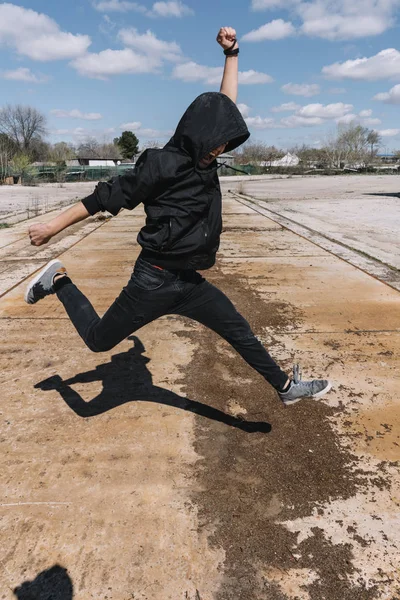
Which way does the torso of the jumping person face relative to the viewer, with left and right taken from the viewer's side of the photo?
facing the viewer and to the right of the viewer

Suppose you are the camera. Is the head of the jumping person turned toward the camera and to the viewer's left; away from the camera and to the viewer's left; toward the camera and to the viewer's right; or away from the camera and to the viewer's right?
toward the camera and to the viewer's right

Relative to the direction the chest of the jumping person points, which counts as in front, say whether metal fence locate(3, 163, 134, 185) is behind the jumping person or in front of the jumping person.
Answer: behind
